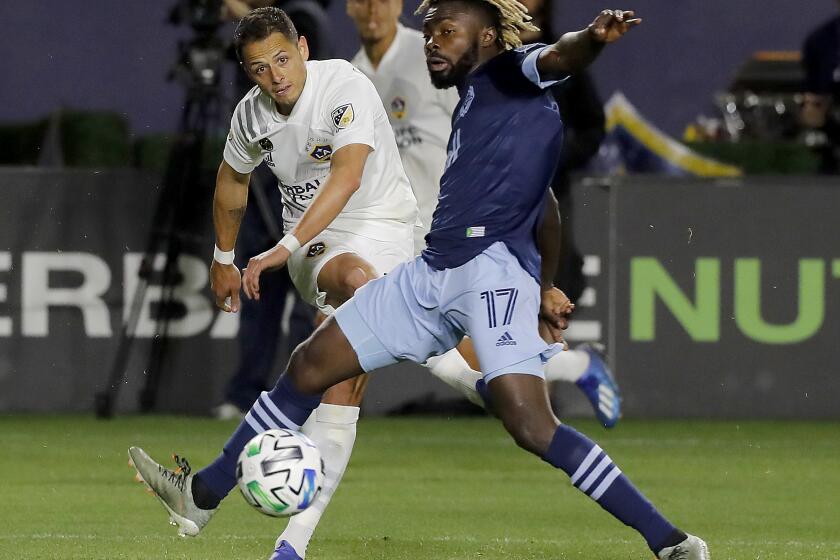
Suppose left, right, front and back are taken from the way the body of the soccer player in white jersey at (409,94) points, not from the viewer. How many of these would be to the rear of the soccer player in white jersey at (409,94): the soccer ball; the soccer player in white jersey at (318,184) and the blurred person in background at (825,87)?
1

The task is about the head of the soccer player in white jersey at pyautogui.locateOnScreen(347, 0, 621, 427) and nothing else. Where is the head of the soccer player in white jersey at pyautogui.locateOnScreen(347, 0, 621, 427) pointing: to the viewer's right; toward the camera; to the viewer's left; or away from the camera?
toward the camera

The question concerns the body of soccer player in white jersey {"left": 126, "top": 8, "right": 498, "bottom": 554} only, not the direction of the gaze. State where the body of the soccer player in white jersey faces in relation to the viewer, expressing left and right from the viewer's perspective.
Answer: facing the viewer and to the left of the viewer

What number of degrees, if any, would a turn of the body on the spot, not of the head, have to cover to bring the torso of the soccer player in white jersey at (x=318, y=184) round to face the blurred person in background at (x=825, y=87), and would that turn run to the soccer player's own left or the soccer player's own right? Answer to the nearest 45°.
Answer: approximately 180°

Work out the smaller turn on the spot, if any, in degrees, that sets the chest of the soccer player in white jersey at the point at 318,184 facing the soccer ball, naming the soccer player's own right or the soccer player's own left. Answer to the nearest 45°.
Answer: approximately 45° to the soccer player's own left

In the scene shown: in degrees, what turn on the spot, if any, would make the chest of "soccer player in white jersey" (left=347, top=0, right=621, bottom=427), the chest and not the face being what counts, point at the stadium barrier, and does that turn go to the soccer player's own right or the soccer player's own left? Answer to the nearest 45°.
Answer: approximately 180°

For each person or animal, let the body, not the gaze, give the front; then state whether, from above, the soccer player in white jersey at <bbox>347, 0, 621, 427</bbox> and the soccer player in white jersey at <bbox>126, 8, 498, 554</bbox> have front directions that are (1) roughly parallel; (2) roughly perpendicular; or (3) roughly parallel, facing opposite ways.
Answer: roughly parallel

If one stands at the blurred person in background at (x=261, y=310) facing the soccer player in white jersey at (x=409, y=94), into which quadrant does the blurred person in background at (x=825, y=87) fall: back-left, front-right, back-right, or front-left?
front-left

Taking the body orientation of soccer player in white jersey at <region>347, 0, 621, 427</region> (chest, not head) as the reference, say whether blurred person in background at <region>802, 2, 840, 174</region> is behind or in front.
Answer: behind

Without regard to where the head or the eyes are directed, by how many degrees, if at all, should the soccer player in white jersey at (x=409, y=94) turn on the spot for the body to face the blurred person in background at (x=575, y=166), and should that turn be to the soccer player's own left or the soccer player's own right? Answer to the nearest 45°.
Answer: approximately 180°
